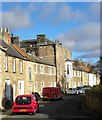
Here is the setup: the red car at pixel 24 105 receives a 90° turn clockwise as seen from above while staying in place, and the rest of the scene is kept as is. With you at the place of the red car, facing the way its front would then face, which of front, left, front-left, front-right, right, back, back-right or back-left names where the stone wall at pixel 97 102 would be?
front

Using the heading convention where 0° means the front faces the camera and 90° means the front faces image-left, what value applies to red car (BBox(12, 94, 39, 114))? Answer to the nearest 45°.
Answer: approximately 180°

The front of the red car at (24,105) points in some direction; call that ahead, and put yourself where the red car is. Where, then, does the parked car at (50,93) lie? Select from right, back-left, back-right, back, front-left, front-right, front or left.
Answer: front
